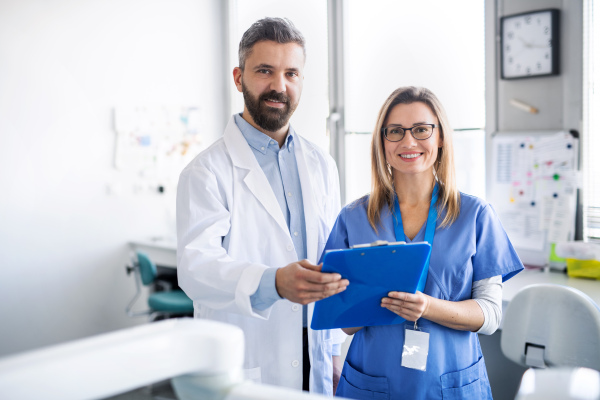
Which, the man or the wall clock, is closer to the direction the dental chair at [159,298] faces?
the wall clock

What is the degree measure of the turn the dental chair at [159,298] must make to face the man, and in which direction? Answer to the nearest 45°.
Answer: approximately 90° to its right

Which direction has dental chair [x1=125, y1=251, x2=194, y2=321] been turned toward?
to the viewer's right

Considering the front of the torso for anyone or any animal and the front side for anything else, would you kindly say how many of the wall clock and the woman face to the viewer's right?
0

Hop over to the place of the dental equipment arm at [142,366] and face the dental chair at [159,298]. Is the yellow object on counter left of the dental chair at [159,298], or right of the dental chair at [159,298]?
right

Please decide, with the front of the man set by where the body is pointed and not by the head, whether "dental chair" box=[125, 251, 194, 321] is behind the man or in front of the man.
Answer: behind

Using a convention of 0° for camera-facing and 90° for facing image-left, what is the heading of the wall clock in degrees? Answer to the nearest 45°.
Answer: approximately 45°

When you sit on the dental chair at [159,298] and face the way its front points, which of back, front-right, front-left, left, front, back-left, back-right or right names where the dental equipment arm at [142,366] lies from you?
right

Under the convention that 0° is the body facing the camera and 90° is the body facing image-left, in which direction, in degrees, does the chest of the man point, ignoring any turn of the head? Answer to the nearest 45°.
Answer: approximately 315°

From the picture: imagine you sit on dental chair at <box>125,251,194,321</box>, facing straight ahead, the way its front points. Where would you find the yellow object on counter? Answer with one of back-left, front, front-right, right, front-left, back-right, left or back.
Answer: front-right
